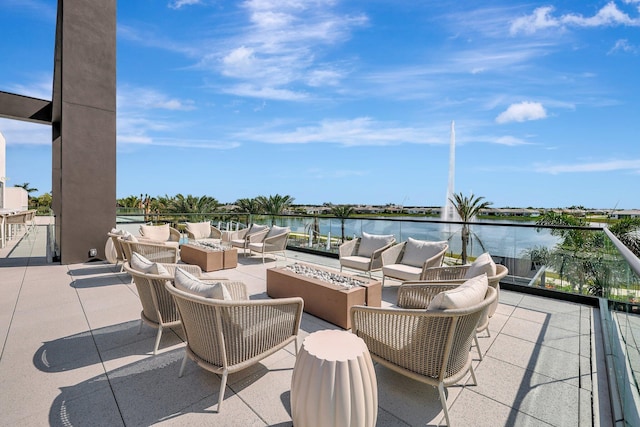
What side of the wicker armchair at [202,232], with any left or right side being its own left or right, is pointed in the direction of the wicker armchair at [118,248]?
right

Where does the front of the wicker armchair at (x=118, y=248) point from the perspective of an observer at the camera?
facing away from the viewer and to the right of the viewer

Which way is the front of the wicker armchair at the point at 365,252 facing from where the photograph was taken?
facing the viewer and to the left of the viewer

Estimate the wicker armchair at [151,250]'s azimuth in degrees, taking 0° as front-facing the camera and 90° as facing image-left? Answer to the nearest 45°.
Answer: approximately 225°

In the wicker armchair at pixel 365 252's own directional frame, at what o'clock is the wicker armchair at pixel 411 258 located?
the wicker armchair at pixel 411 258 is roughly at 9 o'clock from the wicker armchair at pixel 365 252.

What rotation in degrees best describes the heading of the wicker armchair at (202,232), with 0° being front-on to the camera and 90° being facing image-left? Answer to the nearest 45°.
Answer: approximately 315°

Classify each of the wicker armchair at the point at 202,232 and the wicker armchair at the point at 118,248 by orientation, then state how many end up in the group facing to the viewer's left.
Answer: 0

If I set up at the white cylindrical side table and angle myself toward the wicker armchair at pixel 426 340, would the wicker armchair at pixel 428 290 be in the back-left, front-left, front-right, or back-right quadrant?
front-left

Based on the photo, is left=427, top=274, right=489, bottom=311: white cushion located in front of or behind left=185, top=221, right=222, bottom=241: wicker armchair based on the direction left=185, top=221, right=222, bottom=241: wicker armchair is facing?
in front

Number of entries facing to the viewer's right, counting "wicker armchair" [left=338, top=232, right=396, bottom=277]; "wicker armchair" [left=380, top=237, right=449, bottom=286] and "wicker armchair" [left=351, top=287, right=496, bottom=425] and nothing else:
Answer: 0

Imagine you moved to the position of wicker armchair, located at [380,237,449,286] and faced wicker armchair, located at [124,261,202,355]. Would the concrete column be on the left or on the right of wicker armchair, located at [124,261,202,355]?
right

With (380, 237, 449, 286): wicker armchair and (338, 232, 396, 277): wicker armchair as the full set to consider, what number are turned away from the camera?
0

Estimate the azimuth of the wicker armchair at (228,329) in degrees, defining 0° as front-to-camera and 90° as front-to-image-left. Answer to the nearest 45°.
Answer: approximately 225°

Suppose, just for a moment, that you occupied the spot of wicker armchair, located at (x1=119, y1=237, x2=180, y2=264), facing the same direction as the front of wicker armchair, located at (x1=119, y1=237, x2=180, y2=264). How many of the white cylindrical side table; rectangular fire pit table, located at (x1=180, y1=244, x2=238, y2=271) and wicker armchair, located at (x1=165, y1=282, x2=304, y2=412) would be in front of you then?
1

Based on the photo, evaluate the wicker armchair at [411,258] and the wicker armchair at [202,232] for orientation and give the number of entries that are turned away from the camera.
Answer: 0

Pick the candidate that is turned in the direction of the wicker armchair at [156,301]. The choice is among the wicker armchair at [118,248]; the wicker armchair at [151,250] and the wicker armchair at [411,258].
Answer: the wicker armchair at [411,258]

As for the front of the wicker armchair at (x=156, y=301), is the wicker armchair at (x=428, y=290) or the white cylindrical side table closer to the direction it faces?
the wicker armchair

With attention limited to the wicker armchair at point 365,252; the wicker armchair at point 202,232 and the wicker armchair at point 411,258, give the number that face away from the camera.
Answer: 0

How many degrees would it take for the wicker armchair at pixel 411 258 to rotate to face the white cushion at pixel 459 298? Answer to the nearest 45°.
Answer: approximately 45° to its left

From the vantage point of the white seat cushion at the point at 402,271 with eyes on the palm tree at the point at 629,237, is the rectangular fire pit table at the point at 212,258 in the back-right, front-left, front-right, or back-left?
back-left
